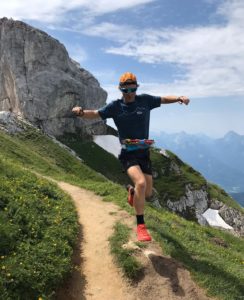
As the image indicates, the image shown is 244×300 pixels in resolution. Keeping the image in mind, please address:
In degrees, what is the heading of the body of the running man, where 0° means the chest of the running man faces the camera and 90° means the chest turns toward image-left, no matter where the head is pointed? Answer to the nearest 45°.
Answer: approximately 0°
